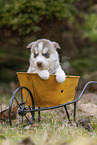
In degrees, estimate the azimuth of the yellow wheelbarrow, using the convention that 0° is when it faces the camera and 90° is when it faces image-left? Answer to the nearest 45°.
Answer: approximately 45°

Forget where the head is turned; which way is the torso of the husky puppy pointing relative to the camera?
toward the camera
